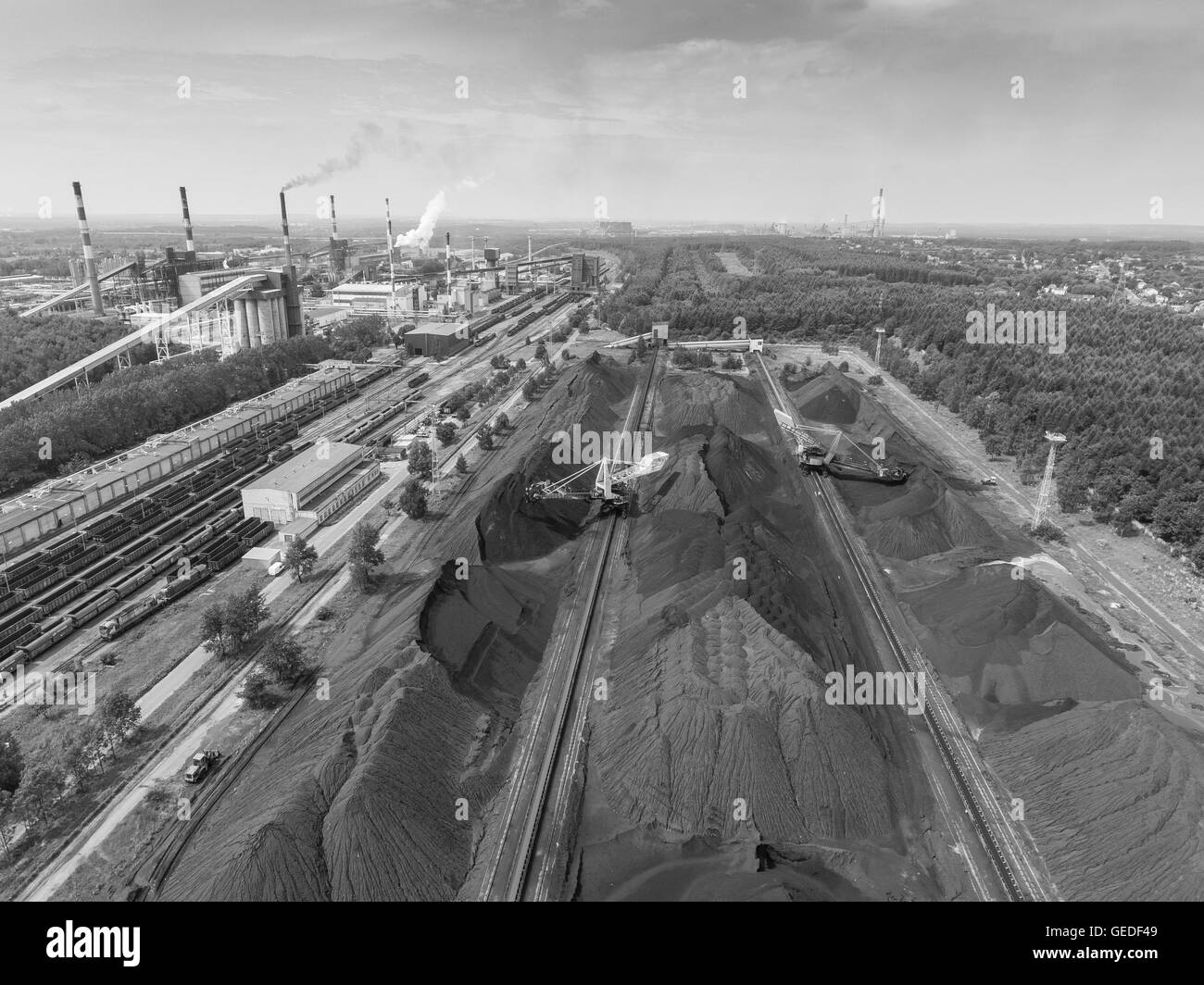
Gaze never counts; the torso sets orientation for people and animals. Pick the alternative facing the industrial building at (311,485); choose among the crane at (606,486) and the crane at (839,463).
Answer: the crane at (606,486)

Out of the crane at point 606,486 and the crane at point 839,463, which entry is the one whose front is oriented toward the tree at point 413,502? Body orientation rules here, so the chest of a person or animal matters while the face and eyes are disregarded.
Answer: the crane at point 606,486

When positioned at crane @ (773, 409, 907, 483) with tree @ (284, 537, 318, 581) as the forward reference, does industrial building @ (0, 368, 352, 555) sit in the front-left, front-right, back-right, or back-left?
front-right

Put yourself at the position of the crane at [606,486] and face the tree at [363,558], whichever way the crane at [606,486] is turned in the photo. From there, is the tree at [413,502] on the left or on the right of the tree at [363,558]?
right

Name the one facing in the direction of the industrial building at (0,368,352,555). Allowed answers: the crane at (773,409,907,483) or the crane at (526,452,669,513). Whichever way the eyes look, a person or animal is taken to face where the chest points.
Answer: the crane at (526,452,669,513)

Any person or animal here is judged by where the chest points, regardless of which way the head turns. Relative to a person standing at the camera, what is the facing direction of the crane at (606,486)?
facing to the left of the viewer

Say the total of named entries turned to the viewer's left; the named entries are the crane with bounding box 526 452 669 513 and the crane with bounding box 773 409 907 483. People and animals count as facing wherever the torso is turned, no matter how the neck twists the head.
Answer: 1

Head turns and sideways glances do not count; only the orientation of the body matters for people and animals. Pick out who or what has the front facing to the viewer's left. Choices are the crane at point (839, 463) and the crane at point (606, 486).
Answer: the crane at point (606, 486)
